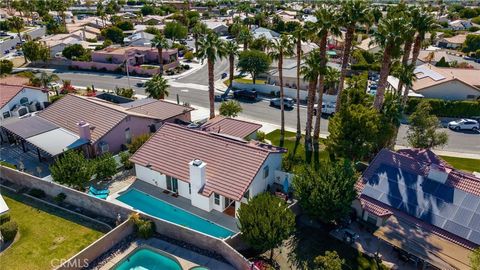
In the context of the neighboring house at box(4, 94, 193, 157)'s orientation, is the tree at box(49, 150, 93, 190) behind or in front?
behind

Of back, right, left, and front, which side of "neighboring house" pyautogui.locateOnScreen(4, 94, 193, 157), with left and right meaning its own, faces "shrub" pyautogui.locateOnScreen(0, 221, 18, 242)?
back

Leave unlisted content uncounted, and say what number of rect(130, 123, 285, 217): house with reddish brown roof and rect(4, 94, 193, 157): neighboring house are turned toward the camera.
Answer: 0

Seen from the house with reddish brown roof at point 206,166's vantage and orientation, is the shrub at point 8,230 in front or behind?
behind

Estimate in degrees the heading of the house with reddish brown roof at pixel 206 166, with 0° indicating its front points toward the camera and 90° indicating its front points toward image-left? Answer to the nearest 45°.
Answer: approximately 225°

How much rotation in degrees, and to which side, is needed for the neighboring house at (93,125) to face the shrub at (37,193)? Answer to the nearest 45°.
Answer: approximately 180°

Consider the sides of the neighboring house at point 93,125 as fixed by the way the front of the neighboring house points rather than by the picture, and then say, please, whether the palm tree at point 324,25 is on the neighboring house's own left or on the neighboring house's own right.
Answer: on the neighboring house's own right

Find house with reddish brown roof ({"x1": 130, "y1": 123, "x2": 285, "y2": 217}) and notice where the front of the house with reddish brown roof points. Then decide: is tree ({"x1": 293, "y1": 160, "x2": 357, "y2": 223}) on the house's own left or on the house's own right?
on the house's own right

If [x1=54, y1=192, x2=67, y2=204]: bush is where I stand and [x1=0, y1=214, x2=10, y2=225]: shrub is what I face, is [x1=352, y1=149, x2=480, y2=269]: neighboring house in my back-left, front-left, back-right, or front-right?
back-left

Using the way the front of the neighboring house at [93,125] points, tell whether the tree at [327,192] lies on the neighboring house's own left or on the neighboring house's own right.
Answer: on the neighboring house's own right

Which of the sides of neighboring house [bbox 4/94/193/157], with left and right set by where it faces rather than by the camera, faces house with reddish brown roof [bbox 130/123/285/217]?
right

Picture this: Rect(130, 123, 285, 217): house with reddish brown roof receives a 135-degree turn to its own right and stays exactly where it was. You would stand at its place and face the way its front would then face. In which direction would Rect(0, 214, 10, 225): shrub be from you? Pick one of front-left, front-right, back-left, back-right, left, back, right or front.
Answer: right

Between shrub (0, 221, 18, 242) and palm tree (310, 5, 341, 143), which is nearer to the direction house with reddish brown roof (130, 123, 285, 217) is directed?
the palm tree

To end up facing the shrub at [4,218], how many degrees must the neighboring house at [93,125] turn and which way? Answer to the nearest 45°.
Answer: approximately 180°

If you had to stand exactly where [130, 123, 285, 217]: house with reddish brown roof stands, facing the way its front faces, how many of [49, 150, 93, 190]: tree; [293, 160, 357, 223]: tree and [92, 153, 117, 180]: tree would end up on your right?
1

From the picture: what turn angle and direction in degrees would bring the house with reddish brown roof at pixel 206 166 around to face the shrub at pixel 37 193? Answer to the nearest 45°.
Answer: approximately 135° to its left

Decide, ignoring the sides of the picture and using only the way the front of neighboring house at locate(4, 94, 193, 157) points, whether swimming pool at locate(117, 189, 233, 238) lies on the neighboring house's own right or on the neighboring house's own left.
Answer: on the neighboring house's own right

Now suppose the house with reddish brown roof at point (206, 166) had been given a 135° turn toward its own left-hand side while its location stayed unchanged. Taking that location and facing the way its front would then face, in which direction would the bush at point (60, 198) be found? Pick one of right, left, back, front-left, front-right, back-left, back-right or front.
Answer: front
